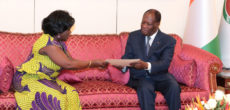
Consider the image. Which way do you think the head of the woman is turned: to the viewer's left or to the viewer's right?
to the viewer's right

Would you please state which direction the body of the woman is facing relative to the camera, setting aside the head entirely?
to the viewer's right

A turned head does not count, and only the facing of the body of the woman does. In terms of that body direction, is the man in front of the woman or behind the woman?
in front

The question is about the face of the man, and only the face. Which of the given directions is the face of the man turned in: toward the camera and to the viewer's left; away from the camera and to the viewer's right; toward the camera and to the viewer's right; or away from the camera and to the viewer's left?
toward the camera and to the viewer's left
